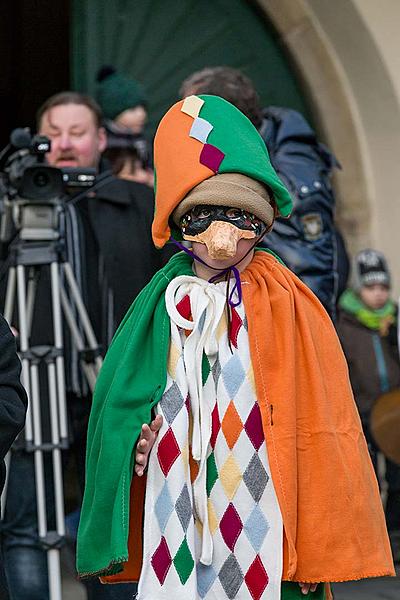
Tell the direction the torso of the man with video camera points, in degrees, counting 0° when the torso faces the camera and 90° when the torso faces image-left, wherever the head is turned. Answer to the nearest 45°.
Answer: approximately 45°

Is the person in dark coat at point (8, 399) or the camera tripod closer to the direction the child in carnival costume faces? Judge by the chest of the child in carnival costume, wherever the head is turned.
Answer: the person in dark coat

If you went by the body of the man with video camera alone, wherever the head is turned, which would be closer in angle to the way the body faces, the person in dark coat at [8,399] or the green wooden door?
the person in dark coat

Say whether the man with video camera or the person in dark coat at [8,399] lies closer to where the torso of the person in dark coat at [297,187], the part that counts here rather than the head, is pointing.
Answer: the man with video camera

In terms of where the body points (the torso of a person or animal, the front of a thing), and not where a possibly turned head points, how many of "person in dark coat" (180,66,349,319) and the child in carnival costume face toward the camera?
1

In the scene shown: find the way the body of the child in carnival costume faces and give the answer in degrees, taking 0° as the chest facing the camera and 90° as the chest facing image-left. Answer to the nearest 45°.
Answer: approximately 0°
